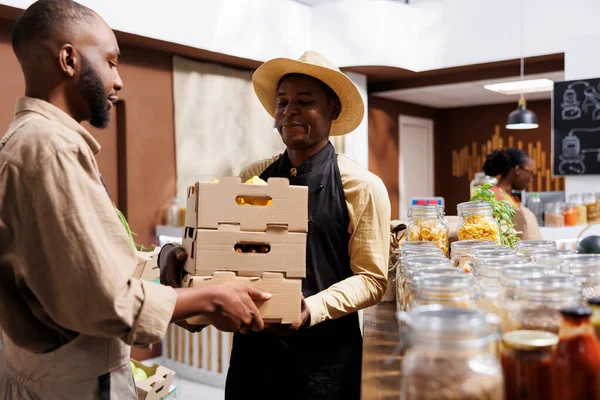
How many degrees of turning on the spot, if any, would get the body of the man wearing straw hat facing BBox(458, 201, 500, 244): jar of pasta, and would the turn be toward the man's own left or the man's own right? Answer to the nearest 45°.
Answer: approximately 135° to the man's own left

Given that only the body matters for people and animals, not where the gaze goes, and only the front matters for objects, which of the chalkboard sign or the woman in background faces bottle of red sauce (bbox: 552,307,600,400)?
the chalkboard sign

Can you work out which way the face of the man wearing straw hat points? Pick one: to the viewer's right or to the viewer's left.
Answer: to the viewer's left

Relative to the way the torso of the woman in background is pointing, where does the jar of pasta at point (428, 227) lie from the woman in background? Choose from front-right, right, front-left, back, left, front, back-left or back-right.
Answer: right

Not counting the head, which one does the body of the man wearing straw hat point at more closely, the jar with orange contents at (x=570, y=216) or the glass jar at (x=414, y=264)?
the glass jar

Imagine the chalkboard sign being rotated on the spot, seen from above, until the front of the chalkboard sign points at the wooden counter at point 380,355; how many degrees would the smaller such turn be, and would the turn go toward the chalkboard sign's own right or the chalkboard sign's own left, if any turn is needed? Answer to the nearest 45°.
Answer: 0° — it already faces it

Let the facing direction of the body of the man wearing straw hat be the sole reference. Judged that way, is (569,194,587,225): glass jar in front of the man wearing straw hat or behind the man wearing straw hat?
behind

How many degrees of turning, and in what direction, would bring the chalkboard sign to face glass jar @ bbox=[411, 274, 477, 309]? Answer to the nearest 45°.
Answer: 0° — it already faces it

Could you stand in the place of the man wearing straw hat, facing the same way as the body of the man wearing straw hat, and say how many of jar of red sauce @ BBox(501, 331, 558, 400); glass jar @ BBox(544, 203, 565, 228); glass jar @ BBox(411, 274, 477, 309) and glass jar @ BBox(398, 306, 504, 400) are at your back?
1

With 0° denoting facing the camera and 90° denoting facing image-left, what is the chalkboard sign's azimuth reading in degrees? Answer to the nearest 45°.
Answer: approximately 0°
